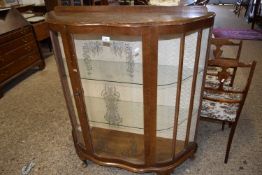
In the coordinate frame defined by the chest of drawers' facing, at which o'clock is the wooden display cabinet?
The wooden display cabinet is roughly at 1 o'clock from the chest of drawers.

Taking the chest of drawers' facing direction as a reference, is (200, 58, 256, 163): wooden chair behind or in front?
in front

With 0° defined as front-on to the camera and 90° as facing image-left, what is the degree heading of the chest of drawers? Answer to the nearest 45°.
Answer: approximately 315°
